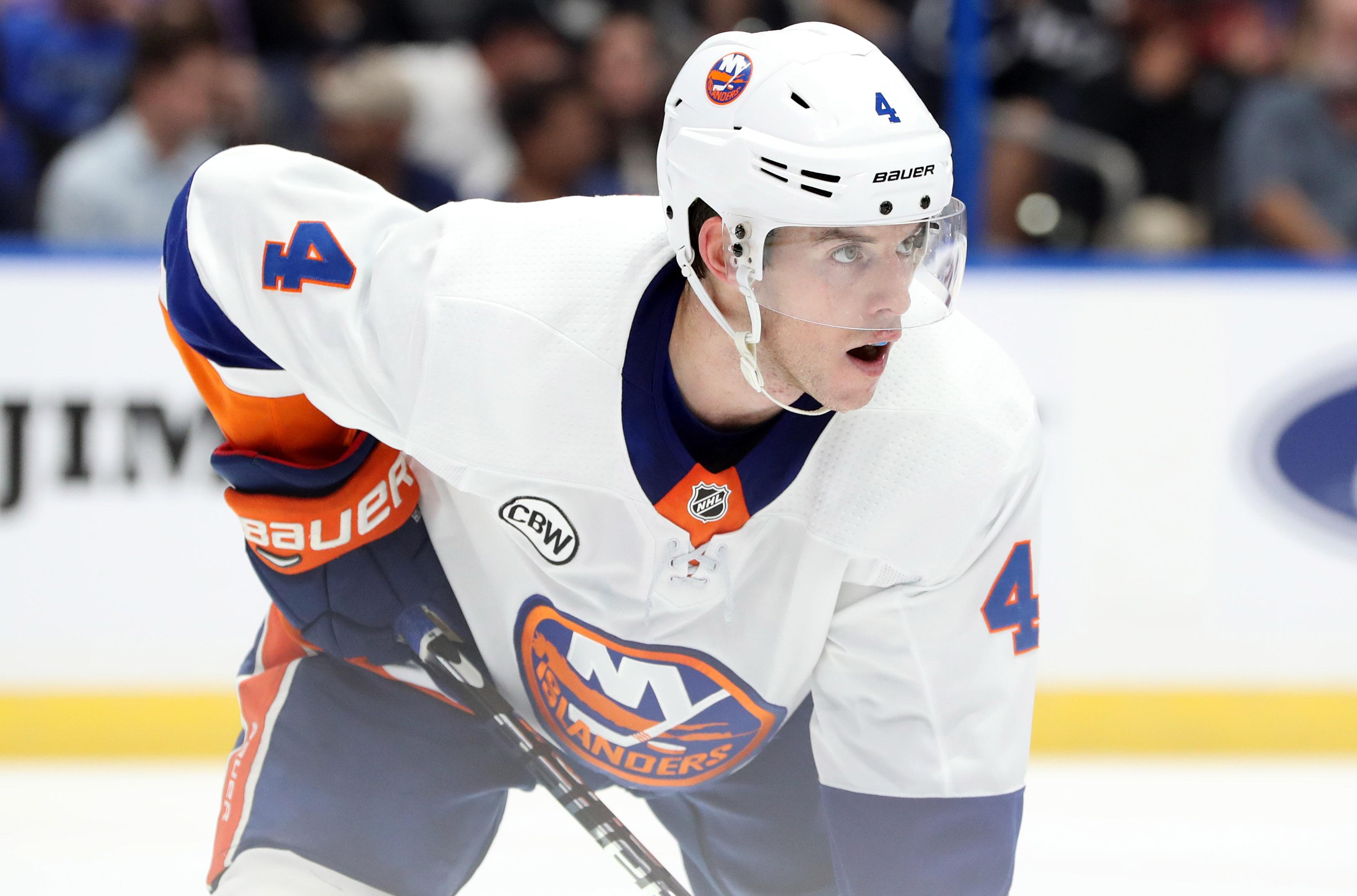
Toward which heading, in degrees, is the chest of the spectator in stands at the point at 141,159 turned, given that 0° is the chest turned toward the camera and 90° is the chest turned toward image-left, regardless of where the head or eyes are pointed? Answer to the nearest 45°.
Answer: approximately 315°

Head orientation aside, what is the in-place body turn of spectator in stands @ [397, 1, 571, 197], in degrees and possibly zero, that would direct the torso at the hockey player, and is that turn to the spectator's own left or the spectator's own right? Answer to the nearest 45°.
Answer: approximately 45° to the spectator's own right

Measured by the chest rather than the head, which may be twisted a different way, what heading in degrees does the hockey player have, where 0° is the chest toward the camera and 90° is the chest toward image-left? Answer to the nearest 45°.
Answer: approximately 315°

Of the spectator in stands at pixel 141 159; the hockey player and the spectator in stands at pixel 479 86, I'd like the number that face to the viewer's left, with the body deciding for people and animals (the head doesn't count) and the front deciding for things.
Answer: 0

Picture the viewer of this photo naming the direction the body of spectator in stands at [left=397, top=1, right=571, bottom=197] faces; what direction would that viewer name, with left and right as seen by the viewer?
facing the viewer and to the right of the viewer

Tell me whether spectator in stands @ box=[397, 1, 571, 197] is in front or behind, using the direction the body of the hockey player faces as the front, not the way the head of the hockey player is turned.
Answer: behind

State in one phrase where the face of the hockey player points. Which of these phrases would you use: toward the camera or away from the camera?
toward the camera

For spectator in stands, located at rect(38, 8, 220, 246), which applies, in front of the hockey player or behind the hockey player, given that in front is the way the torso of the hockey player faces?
behind

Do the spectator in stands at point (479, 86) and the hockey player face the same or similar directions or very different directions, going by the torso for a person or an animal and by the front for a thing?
same or similar directions

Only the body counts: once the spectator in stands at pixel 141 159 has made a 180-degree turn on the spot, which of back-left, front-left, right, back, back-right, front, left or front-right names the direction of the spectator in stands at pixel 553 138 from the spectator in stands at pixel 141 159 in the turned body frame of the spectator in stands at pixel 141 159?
back-right

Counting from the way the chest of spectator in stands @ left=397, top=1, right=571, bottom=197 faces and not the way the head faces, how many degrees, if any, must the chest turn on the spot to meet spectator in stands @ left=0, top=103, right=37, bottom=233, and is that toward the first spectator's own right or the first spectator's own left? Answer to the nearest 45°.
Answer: approximately 135° to the first spectator's own right

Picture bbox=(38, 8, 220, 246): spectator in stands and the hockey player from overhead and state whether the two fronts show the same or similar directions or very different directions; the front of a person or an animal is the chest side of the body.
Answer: same or similar directions

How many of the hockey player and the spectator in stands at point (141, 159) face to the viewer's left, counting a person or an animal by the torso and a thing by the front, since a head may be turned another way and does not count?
0

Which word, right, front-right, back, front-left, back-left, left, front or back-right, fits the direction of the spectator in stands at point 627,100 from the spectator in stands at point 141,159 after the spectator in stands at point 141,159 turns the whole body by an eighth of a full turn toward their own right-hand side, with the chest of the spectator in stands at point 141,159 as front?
left
